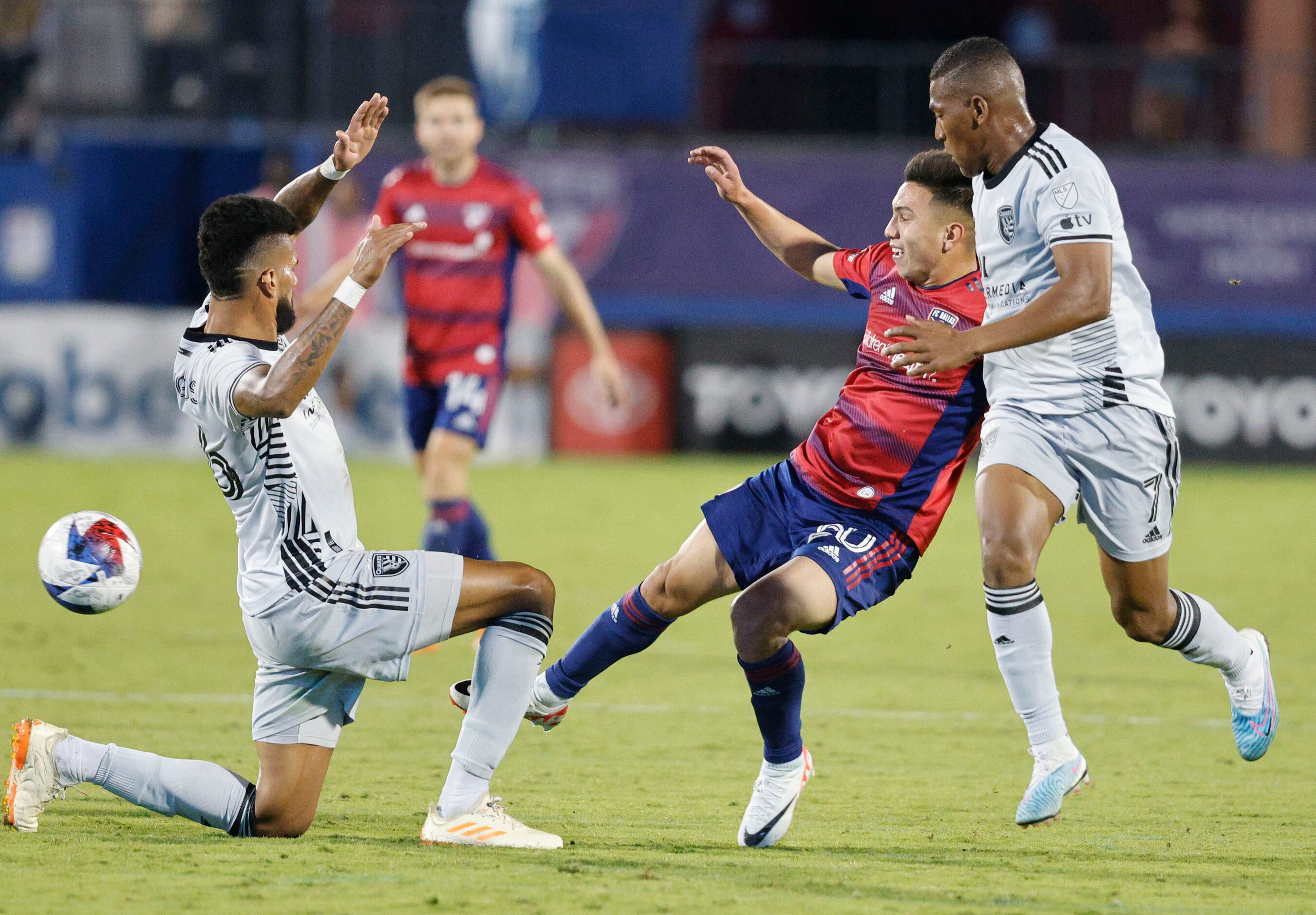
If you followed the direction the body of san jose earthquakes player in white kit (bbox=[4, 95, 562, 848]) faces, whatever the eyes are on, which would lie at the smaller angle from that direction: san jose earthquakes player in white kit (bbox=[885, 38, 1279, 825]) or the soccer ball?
the san jose earthquakes player in white kit

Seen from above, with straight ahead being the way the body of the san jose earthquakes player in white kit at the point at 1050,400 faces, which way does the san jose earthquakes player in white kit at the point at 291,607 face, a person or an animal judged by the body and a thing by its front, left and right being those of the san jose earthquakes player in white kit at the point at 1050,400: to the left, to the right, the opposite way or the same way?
the opposite way

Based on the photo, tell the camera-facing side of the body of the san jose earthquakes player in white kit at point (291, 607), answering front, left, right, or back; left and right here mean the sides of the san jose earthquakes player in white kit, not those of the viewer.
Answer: right

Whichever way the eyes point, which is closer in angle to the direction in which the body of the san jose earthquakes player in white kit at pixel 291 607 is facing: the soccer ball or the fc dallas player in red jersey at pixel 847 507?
the fc dallas player in red jersey

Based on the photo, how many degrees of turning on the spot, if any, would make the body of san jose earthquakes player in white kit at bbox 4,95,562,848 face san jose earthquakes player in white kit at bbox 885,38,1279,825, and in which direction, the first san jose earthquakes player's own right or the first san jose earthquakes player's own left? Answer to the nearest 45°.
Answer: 0° — they already face them

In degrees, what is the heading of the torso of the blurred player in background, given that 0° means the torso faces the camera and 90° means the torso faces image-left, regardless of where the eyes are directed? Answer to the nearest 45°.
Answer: approximately 0°

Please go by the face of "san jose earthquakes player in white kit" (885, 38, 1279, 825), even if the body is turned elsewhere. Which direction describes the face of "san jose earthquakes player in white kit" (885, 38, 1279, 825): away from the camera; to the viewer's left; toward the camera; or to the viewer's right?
to the viewer's left
